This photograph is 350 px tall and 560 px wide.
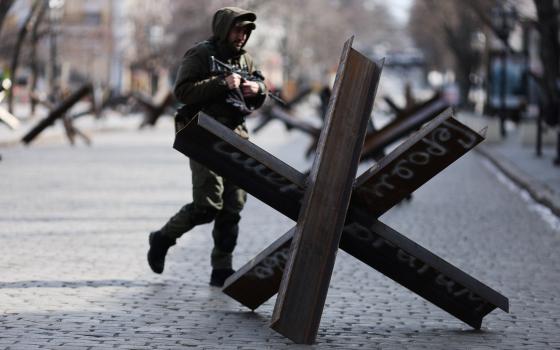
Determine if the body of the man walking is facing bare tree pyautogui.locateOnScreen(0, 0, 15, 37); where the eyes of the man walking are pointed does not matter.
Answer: no

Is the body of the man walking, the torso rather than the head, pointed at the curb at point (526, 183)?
no

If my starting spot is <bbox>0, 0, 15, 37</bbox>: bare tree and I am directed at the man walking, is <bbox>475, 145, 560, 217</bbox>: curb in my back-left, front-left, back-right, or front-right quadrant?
front-left

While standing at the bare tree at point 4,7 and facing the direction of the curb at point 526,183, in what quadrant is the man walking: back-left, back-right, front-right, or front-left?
front-right

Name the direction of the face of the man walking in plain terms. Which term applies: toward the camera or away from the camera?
toward the camera
